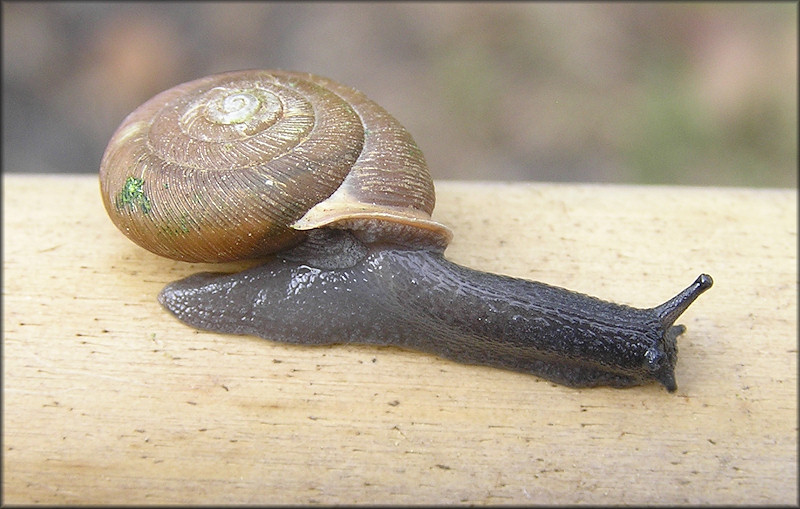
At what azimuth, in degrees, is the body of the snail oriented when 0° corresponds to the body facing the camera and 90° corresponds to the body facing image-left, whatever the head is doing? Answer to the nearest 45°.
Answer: approximately 270°
